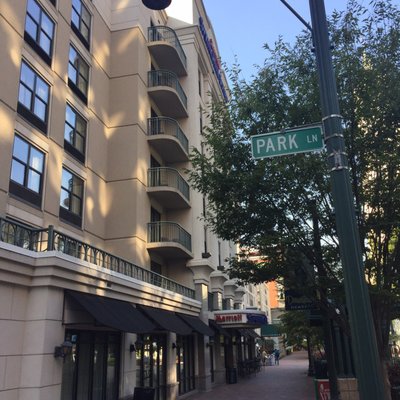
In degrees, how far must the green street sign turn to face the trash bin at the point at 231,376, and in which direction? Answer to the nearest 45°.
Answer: approximately 180°

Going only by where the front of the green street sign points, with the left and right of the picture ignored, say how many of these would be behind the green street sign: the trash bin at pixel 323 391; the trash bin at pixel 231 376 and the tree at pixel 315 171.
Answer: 3

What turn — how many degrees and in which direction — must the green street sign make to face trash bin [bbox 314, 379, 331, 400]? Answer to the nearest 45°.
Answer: approximately 180°

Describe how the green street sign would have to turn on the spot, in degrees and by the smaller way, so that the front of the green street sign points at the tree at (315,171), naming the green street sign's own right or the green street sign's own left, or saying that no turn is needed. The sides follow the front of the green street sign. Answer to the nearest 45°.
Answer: approximately 180°

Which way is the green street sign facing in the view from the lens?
facing the viewer
